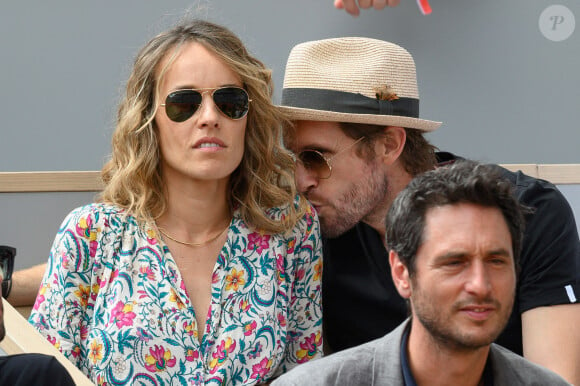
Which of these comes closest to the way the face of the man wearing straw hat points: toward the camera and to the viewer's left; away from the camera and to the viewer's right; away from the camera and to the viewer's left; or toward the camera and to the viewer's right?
toward the camera and to the viewer's left

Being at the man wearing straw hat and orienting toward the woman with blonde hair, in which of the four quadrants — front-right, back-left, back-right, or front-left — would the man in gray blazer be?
front-left

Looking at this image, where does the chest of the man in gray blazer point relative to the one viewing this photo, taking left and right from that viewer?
facing the viewer and to the right of the viewer

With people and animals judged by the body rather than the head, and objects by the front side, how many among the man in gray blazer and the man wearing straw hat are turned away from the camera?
0

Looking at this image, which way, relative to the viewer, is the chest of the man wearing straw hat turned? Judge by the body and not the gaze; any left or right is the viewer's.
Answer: facing the viewer and to the left of the viewer

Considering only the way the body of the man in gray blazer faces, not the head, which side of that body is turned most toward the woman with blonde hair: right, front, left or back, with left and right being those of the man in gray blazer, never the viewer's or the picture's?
back

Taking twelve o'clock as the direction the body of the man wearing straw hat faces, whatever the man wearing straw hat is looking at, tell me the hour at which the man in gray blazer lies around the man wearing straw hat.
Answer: The man in gray blazer is roughly at 10 o'clock from the man wearing straw hat.
